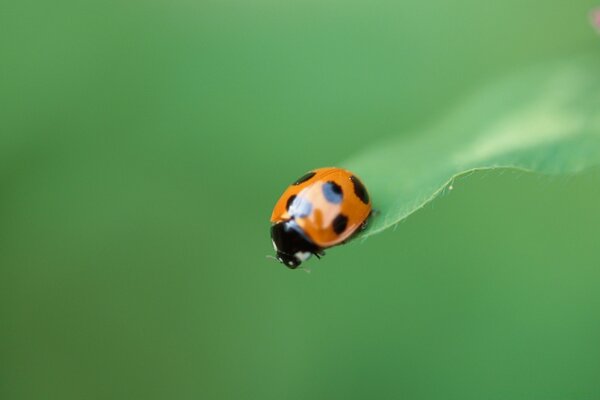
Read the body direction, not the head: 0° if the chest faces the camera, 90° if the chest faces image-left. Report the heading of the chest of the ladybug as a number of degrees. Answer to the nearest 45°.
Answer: approximately 45°
